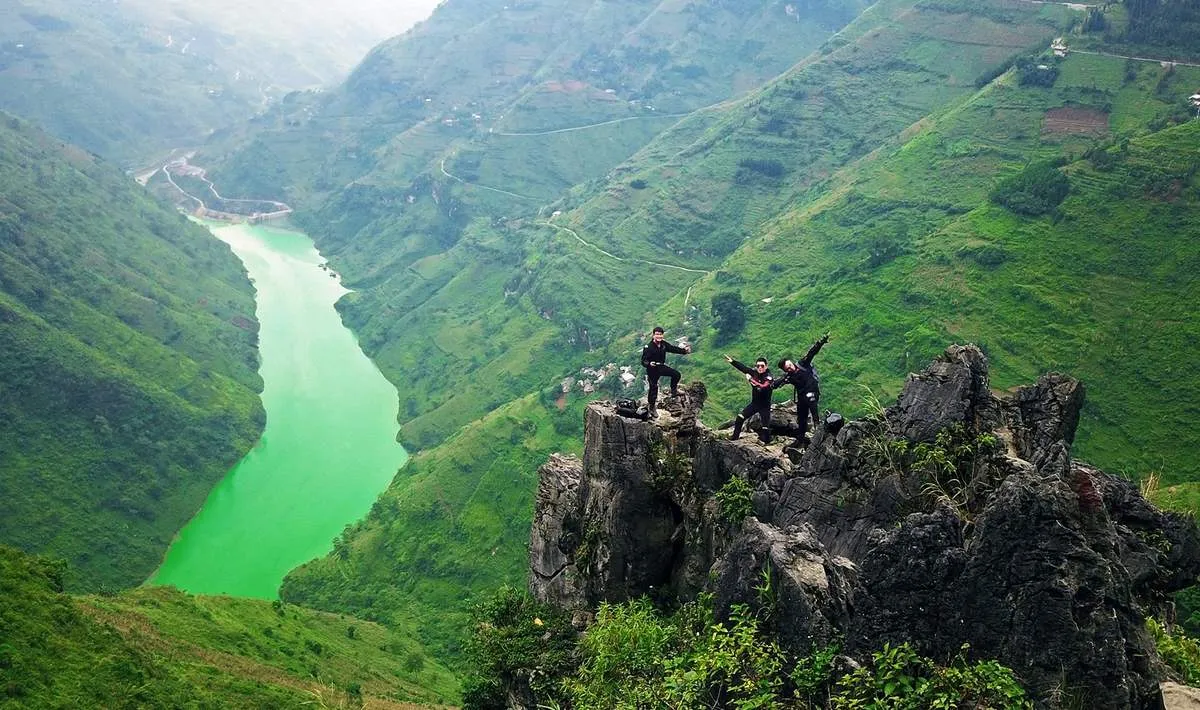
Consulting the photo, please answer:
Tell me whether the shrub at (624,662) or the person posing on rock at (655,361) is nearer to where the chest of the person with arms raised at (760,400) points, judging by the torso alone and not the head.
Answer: the shrub

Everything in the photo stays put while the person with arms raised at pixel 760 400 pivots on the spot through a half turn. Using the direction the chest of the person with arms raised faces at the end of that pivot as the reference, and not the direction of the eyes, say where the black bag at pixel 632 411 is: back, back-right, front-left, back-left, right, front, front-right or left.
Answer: front-left

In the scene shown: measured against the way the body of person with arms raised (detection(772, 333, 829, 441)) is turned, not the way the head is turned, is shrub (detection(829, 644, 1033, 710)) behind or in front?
in front

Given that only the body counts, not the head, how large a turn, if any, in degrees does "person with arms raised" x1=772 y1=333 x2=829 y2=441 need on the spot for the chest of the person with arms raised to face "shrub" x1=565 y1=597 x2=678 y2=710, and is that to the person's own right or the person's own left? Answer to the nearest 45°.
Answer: approximately 45° to the person's own right

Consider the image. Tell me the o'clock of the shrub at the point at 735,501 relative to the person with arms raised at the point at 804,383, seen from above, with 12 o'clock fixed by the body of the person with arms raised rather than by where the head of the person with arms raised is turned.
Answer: The shrub is roughly at 2 o'clock from the person with arms raised.

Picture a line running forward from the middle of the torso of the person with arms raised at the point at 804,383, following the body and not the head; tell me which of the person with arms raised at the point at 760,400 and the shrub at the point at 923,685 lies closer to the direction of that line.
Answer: the shrub

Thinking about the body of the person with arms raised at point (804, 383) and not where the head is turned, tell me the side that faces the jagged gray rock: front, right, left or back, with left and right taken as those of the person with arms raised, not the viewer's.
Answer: front

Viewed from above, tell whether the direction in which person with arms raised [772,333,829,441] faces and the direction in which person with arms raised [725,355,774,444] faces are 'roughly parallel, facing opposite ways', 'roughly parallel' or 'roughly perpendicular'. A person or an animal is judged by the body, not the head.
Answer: roughly parallel

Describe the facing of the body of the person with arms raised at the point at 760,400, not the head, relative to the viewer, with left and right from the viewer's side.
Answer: facing the viewer

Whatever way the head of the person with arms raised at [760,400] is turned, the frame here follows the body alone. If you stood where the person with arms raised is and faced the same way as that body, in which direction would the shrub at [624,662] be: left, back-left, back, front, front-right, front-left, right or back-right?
front-right

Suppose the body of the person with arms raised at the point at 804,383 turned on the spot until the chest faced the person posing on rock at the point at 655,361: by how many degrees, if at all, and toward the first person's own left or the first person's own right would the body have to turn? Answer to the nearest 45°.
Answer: approximately 135° to the first person's own right

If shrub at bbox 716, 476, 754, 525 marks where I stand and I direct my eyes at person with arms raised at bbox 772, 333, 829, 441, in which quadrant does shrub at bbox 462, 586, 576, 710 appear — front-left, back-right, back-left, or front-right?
back-left

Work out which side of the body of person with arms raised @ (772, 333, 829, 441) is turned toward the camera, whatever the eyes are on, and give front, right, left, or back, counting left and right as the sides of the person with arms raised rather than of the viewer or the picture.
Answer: front

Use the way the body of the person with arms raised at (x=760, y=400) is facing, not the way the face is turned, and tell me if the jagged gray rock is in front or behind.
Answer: in front

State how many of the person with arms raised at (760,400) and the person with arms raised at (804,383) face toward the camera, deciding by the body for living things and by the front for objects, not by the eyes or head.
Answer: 2
